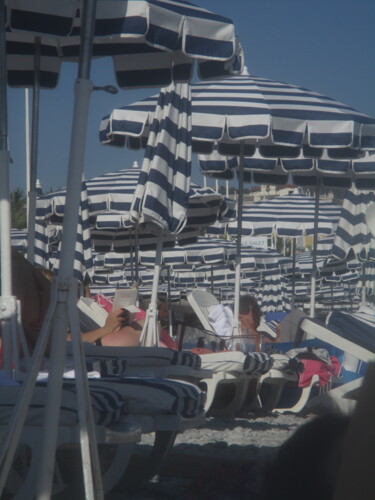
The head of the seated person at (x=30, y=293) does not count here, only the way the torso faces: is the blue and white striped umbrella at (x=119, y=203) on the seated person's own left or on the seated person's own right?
on the seated person's own left

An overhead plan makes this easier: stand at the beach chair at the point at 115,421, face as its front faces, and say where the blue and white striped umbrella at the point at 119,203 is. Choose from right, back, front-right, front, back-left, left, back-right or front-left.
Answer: left

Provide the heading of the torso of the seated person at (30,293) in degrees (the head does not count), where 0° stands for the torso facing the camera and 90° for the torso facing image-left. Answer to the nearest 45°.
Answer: approximately 270°

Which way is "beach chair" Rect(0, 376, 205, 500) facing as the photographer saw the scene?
facing to the right of the viewer

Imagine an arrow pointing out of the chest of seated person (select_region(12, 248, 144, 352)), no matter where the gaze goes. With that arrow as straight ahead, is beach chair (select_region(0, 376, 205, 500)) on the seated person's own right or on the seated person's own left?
on the seated person's own right

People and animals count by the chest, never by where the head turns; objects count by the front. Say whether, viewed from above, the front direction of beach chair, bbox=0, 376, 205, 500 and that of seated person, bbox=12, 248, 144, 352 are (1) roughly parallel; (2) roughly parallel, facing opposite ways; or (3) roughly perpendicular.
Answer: roughly parallel

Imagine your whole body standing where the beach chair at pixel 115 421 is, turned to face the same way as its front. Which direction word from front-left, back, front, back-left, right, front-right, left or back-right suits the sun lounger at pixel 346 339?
front

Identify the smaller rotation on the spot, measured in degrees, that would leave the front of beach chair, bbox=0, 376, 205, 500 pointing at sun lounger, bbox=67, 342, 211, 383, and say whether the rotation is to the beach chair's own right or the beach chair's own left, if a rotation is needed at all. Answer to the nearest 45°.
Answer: approximately 90° to the beach chair's own left

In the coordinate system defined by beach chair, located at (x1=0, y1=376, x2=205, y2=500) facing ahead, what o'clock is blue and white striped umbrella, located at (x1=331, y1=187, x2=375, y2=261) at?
The blue and white striped umbrella is roughly at 10 o'clock from the beach chair.

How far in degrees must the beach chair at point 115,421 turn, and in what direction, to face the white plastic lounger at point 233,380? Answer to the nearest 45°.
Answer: approximately 90° to its left

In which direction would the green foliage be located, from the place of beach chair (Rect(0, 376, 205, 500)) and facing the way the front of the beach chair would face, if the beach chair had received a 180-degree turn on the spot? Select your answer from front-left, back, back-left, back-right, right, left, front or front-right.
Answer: right

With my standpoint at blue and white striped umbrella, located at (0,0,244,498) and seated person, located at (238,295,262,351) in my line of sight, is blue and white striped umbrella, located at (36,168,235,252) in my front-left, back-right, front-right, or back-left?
front-left

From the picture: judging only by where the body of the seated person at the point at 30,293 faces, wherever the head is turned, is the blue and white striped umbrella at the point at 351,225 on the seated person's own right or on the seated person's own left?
on the seated person's own left
